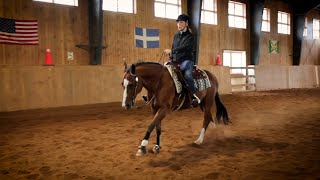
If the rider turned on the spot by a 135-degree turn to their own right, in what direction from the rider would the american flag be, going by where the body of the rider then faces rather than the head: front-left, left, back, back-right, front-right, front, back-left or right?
front-left

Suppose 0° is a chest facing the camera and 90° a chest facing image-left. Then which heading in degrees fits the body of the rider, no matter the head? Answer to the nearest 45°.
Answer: approximately 45°

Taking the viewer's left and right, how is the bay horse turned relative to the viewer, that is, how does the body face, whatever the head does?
facing the viewer and to the left of the viewer
